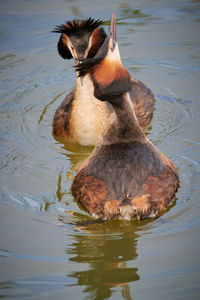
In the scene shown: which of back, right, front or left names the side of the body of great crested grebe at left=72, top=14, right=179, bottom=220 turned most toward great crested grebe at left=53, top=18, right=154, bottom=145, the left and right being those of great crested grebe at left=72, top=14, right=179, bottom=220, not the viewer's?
front

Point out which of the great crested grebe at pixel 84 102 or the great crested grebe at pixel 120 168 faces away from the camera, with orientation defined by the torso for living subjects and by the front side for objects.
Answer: the great crested grebe at pixel 120 168

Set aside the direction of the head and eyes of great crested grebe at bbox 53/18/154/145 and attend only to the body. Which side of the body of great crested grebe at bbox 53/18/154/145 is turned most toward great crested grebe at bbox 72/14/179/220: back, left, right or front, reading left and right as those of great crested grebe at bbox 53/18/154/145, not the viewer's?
front

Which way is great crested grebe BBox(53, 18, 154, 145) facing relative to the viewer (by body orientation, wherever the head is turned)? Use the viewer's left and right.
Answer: facing the viewer

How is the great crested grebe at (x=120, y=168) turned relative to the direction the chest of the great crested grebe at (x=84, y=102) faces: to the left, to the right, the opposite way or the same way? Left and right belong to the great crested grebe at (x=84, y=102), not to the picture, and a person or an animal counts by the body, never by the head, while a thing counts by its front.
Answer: the opposite way

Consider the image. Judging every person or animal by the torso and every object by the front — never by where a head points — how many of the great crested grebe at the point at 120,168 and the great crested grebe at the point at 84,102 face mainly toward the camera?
1

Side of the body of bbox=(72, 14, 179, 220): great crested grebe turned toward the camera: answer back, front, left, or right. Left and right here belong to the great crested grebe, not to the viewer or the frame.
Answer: back
